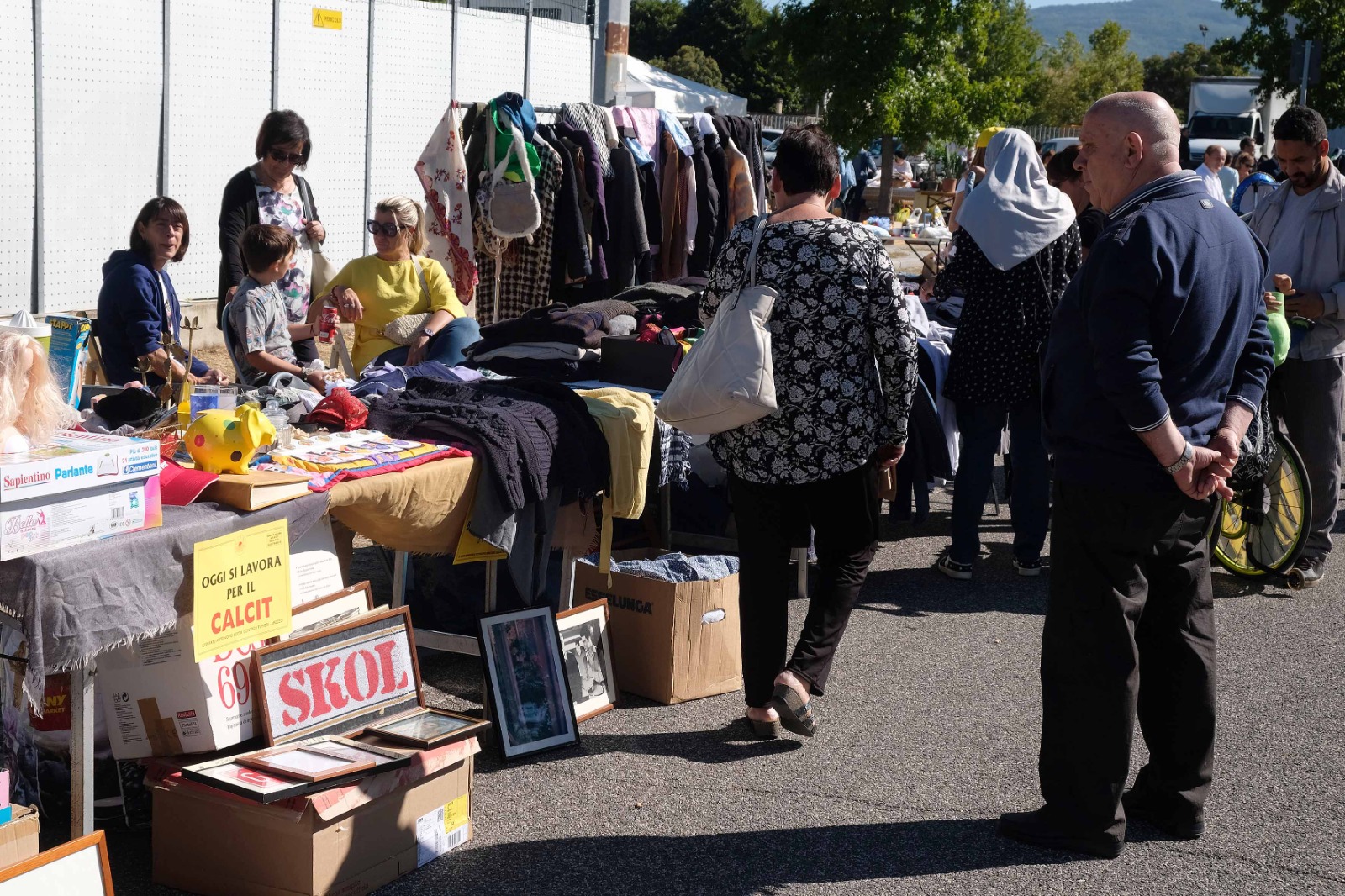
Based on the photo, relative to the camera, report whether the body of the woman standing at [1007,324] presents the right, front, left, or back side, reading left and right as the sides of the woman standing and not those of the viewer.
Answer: back

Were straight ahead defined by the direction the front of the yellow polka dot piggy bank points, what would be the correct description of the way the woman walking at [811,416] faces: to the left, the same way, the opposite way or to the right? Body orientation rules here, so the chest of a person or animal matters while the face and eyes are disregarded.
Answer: to the left

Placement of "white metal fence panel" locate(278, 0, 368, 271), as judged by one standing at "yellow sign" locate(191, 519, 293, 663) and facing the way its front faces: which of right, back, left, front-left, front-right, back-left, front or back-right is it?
back-left

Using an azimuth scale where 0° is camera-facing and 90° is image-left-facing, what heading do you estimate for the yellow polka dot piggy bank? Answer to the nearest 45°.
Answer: approximately 270°

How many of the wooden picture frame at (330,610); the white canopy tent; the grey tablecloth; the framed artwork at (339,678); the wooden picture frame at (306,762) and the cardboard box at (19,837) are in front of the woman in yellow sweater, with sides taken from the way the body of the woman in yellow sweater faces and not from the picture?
5

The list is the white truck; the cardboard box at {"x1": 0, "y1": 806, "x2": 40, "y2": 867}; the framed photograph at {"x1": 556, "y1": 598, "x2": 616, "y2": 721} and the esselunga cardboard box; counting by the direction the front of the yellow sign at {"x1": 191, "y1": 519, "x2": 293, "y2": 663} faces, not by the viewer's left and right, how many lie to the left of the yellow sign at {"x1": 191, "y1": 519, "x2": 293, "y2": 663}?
3

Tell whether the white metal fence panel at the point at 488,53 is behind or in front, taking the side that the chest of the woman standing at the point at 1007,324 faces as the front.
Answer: in front

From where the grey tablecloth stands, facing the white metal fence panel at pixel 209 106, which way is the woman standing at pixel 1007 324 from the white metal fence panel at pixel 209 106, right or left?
right

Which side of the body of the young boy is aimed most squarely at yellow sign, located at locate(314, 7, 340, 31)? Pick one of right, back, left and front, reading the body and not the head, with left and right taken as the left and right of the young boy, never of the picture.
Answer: left

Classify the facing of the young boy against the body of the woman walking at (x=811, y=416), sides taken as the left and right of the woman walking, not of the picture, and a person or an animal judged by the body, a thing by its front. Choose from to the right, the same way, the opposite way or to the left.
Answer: to the right

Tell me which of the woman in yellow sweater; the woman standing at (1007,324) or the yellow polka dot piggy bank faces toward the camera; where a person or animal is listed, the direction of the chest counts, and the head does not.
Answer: the woman in yellow sweater

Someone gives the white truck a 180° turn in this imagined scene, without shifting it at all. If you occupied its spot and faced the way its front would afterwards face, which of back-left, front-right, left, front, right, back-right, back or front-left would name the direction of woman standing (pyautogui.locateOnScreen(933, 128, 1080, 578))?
back

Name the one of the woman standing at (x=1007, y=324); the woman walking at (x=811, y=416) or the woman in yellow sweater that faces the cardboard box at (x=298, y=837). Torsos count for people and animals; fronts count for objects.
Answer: the woman in yellow sweater

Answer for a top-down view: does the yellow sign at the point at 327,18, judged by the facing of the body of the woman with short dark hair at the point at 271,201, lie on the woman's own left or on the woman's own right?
on the woman's own left
